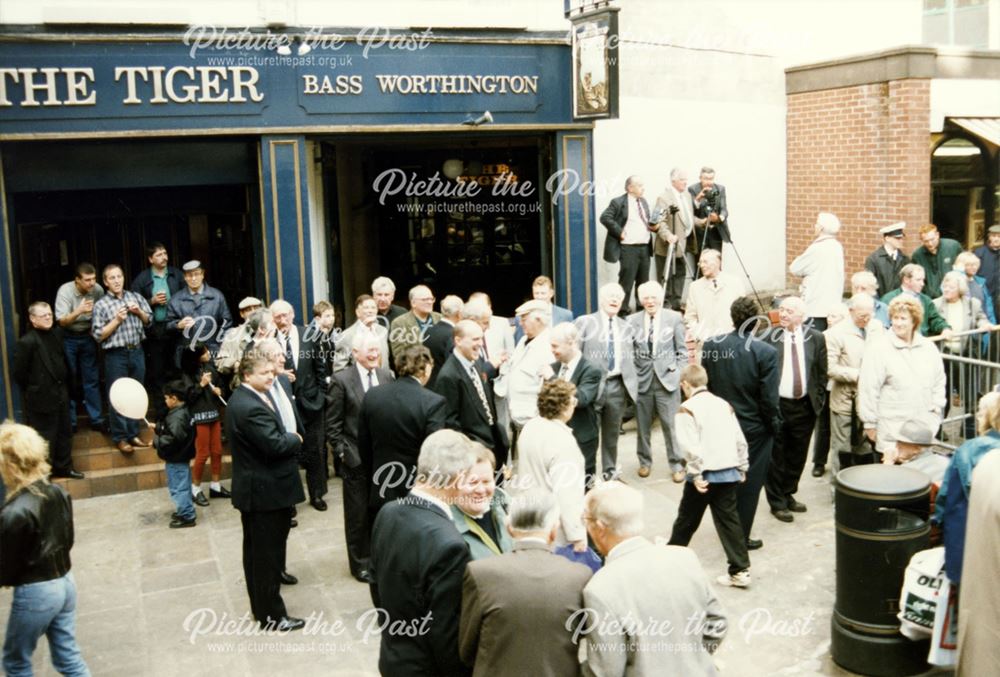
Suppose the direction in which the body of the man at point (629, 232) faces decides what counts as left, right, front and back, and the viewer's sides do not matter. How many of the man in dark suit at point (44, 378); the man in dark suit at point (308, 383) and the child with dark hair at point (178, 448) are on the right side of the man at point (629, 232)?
3

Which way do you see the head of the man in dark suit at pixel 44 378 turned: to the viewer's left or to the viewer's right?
to the viewer's right

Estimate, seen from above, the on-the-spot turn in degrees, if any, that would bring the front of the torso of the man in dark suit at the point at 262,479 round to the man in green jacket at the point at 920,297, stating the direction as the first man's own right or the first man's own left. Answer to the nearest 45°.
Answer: approximately 45° to the first man's own left

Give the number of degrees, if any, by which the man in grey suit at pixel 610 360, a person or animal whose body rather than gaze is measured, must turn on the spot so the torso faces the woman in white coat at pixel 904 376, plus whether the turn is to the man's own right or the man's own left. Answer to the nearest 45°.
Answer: approximately 45° to the man's own left

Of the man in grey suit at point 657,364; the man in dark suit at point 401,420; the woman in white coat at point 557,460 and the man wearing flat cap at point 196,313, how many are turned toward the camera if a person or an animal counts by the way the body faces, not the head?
2

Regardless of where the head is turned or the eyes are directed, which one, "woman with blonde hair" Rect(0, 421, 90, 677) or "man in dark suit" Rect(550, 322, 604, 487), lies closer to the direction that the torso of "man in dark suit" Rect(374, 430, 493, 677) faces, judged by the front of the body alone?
the man in dark suit

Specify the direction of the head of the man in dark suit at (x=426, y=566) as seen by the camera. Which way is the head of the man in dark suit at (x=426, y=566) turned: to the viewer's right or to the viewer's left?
to the viewer's right

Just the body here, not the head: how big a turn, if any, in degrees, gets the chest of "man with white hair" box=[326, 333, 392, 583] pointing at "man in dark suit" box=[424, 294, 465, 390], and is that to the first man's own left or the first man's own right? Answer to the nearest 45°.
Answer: approximately 90° to the first man's own left

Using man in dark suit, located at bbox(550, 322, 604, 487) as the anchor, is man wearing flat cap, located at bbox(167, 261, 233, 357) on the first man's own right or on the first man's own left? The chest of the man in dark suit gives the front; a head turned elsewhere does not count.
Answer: on the first man's own right
